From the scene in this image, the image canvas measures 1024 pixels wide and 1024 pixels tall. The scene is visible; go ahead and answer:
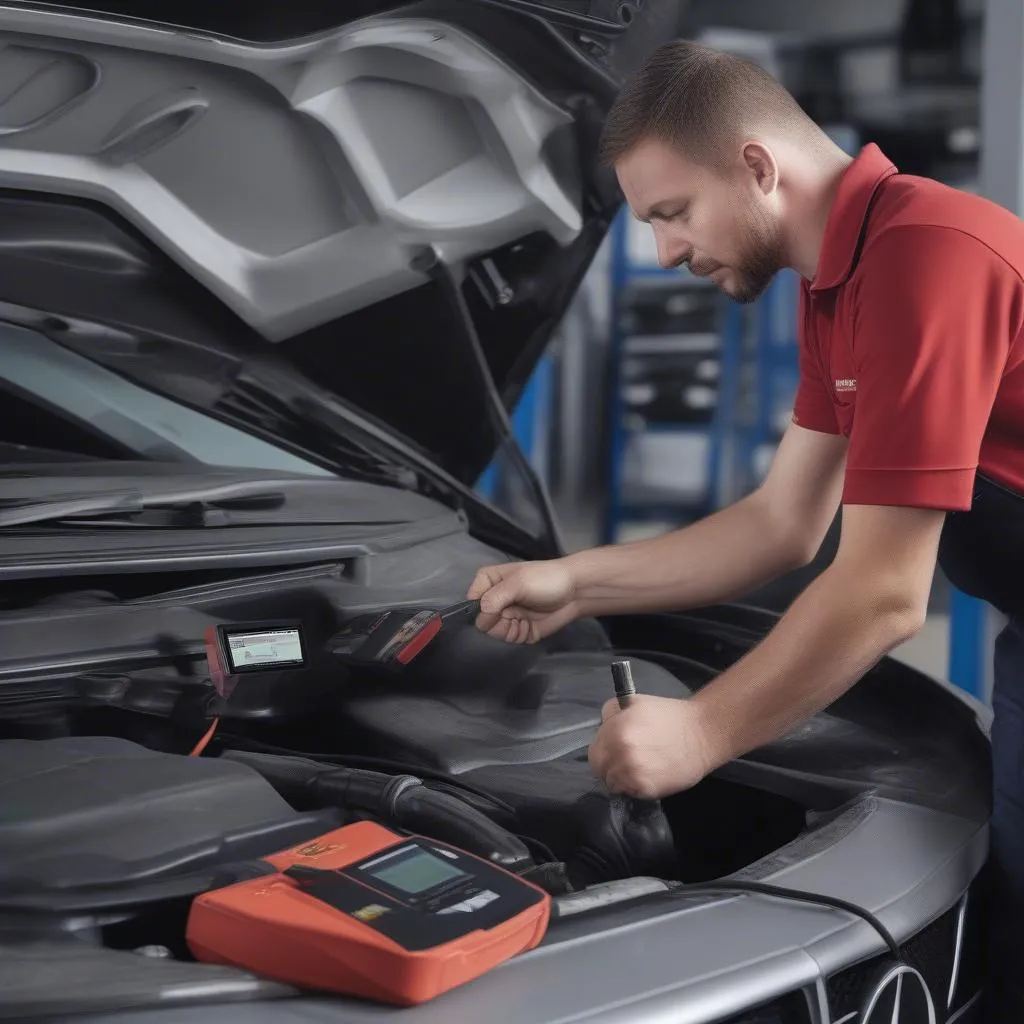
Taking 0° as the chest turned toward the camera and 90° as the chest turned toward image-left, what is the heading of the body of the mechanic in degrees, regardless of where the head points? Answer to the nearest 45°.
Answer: approximately 90°

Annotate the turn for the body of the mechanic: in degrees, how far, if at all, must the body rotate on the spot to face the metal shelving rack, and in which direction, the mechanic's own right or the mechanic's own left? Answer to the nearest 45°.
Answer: approximately 90° to the mechanic's own right

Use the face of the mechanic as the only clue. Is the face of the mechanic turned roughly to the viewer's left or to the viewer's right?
to the viewer's left
